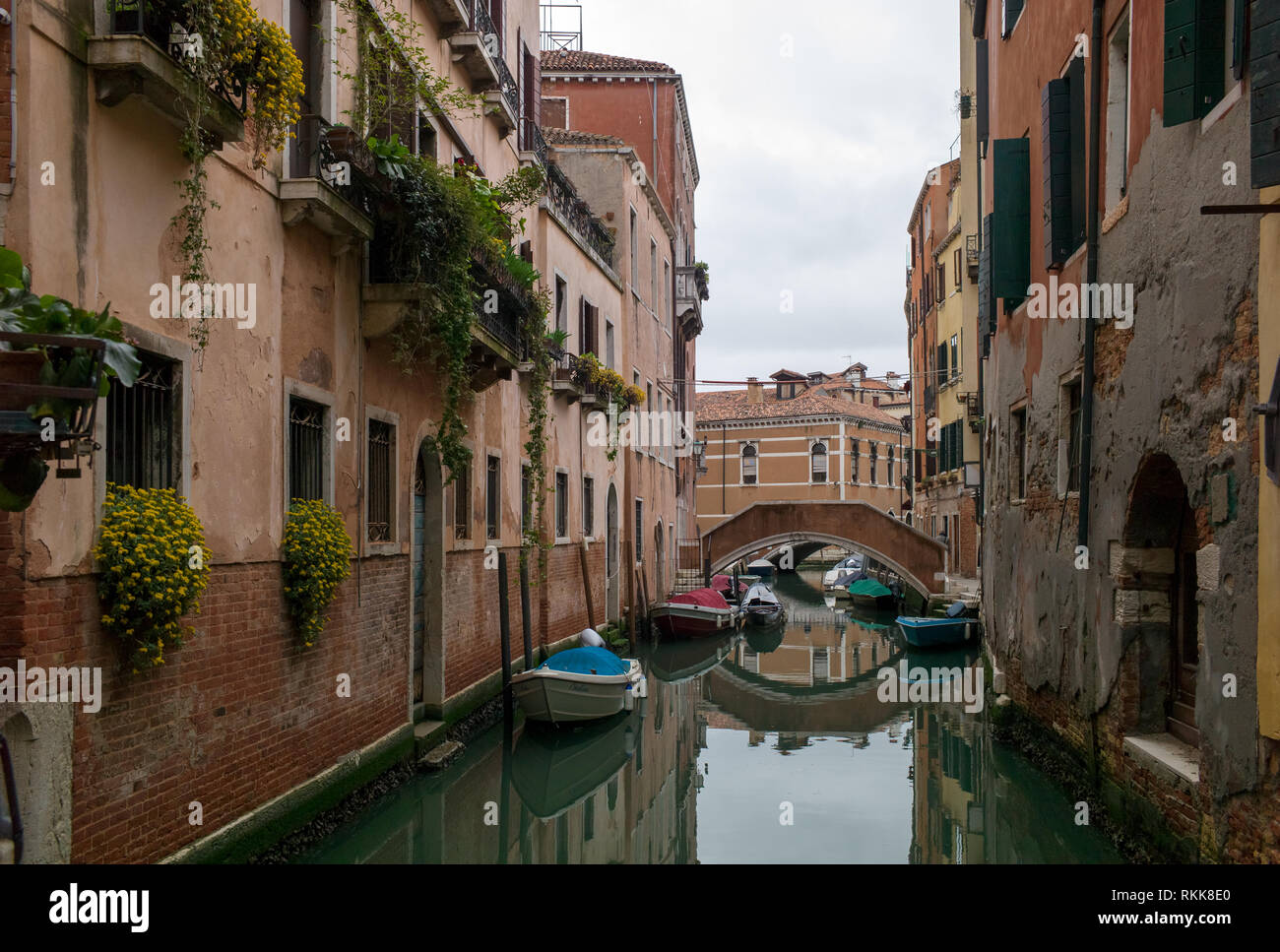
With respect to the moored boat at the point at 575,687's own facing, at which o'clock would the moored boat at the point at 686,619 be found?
the moored boat at the point at 686,619 is roughly at 5 o'clock from the moored boat at the point at 575,687.

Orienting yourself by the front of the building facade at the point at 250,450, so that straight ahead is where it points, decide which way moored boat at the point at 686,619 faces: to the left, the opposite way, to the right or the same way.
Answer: to the right

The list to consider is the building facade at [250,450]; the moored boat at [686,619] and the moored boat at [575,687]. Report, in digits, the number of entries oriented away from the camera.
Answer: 0

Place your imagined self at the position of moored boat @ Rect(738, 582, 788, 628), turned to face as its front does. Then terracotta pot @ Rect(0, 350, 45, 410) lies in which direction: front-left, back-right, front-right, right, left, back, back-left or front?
back

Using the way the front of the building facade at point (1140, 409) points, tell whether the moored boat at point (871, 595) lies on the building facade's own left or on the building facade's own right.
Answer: on the building facade's own right

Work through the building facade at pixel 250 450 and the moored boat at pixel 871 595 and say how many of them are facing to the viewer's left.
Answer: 0

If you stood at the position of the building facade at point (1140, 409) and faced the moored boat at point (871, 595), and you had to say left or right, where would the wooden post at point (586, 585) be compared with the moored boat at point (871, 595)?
left

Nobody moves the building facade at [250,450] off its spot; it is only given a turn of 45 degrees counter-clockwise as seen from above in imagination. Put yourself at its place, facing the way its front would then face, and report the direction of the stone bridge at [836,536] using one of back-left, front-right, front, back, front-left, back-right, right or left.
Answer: front-left

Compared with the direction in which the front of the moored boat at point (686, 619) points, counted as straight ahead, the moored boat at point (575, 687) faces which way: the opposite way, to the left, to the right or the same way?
the same way

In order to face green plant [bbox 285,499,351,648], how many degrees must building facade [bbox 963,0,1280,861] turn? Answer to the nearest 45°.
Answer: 0° — it already faces it

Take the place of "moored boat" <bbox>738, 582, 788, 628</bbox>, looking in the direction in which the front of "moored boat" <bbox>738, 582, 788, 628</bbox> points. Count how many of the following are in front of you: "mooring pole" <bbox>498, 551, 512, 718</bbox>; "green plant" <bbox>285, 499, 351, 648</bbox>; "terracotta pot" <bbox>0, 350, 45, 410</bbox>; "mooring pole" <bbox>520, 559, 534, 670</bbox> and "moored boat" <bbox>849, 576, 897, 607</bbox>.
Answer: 4

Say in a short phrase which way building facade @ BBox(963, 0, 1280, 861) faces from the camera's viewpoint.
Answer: facing the viewer and to the left of the viewer

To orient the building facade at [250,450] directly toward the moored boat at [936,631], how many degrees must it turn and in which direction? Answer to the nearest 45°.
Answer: approximately 90° to its left

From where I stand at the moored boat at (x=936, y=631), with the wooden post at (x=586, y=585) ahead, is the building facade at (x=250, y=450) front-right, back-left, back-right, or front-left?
front-left
